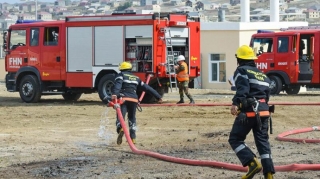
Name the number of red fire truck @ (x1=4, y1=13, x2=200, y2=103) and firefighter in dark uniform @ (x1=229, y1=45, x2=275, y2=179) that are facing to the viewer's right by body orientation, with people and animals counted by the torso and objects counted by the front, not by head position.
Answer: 0

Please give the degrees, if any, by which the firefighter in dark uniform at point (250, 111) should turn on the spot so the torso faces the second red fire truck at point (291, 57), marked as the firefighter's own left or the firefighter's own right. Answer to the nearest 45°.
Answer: approximately 45° to the firefighter's own right

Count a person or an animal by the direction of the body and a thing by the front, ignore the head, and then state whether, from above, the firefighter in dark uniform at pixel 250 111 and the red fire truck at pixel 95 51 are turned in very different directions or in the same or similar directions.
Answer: same or similar directions

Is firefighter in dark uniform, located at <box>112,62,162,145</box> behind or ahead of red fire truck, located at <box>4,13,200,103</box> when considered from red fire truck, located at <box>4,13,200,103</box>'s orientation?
behind

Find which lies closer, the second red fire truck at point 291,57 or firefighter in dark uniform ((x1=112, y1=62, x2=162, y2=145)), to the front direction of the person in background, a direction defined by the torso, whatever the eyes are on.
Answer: the firefighter in dark uniform

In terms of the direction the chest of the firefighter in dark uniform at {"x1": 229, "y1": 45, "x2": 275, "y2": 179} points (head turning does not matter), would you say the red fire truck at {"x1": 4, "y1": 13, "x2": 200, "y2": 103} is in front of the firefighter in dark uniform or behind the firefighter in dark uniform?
in front

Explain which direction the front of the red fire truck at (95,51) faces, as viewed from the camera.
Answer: facing away from the viewer and to the left of the viewer

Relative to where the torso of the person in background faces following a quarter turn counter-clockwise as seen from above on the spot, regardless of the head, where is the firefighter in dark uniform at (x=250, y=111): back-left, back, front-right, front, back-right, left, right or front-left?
front

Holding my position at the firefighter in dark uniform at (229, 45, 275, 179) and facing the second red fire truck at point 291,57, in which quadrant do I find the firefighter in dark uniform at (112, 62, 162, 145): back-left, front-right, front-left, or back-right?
front-left

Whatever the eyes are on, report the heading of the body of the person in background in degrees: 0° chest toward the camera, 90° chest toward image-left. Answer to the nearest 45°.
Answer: approximately 90°

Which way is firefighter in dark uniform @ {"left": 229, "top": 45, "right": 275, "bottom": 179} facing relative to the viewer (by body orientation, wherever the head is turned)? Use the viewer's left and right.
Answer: facing away from the viewer and to the left of the viewer

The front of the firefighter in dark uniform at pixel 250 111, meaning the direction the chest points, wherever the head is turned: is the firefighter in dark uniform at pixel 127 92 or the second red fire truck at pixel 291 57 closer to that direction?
the firefighter in dark uniform

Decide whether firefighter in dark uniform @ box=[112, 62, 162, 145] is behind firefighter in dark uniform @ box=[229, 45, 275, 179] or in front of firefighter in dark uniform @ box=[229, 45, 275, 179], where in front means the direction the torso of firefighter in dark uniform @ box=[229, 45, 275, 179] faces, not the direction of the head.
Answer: in front
